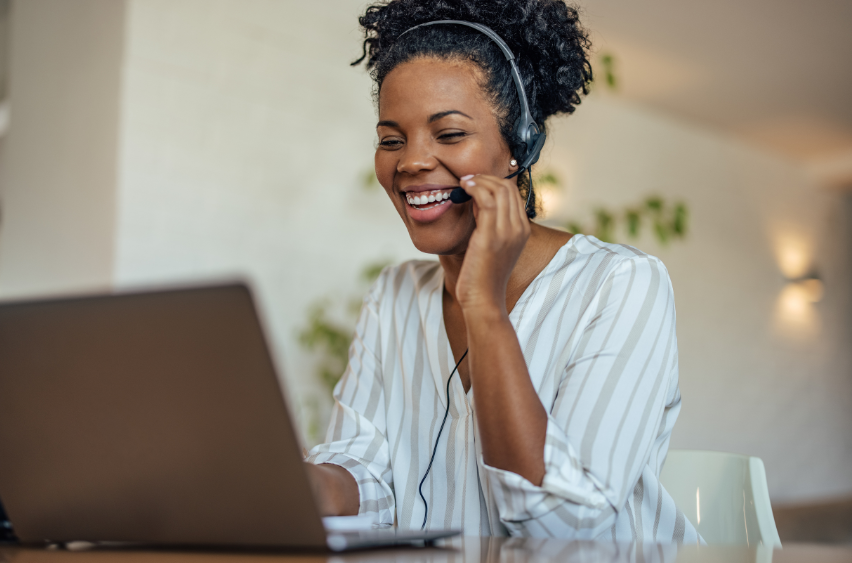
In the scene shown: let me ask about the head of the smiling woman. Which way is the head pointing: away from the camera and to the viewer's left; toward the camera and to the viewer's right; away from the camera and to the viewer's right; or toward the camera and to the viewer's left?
toward the camera and to the viewer's left

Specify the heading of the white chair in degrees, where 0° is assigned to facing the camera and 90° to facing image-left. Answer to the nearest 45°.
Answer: approximately 45°

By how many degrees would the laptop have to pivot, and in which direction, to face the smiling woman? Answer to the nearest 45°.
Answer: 0° — it already faces them

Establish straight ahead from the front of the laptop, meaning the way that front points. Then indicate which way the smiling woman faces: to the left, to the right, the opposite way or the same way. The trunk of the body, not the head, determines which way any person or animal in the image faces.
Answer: the opposite way

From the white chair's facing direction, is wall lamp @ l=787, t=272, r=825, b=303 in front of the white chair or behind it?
behind
